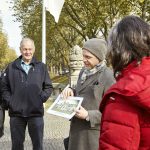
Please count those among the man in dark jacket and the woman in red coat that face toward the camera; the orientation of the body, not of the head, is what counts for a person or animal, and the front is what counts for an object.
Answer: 1

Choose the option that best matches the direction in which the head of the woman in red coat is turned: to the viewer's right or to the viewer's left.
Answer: to the viewer's left

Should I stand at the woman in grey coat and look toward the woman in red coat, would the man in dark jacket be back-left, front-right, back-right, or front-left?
back-right

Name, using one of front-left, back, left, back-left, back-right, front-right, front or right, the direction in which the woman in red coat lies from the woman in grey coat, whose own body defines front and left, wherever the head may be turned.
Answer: front-left

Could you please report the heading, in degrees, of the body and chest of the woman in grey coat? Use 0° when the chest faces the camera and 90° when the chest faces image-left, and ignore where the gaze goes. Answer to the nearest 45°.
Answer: approximately 45°

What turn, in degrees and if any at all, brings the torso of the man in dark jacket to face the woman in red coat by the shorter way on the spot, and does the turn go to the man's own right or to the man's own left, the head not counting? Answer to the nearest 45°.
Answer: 0° — they already face them

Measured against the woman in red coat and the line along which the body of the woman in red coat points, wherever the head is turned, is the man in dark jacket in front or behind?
in front

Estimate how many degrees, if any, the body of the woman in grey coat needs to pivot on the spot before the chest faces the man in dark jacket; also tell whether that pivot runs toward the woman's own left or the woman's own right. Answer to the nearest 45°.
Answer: approximately 90° to the woman's own right

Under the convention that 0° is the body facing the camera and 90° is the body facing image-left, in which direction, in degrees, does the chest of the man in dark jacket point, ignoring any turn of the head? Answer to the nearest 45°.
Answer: approximately 0°

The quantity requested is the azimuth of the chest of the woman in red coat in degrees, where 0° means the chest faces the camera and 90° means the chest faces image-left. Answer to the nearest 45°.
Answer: approximately 135°
